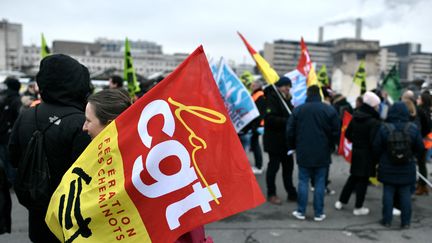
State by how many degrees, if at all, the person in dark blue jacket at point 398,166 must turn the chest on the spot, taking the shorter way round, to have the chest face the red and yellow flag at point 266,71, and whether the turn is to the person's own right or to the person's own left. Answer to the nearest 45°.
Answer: approximately 90° to the person's own left

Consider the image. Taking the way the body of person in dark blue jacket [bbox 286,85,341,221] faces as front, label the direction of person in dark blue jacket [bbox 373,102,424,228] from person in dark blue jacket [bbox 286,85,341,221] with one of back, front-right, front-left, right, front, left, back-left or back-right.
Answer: right

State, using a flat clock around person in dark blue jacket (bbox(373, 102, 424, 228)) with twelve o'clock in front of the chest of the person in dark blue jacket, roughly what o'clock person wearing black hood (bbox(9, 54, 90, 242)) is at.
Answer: The person wearing black hood is roughly at 7 o'clock from the person in dark blue jacket.

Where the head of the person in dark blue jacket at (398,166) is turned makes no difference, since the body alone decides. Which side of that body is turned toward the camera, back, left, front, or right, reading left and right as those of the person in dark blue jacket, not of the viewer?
back

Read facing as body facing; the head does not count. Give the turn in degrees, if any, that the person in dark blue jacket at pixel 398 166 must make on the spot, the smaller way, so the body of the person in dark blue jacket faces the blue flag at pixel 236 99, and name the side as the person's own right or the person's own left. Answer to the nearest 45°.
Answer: approximately 90° to the person's own left

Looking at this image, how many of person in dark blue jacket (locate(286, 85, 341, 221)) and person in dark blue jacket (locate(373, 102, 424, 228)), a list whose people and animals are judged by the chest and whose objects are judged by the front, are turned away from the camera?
2

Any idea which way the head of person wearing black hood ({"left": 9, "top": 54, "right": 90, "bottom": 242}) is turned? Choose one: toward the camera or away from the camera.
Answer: away from the camera

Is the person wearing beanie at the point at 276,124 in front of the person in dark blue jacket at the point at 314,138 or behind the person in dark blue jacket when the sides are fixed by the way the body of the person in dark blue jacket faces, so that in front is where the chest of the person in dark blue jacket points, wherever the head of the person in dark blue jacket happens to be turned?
in front

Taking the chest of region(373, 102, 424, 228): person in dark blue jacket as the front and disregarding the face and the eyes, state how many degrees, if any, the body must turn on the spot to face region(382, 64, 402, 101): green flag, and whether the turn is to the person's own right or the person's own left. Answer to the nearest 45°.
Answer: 0° — they already face it

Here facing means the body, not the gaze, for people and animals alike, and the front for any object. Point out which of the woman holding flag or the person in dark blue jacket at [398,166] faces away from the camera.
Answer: the person in dark blue jacket

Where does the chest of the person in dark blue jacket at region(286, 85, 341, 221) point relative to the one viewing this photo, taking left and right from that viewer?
facing away from the viewer

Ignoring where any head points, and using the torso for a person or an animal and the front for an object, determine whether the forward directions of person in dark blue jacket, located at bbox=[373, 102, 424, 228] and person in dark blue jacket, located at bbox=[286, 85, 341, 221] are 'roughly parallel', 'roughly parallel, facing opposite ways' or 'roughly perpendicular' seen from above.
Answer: roughly parallel

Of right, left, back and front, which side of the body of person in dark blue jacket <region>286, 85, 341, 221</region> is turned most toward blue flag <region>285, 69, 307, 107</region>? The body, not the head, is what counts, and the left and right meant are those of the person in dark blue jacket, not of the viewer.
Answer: front

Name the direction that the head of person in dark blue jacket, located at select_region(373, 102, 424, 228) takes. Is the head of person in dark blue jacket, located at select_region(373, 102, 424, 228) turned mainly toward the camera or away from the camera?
away from the camera
